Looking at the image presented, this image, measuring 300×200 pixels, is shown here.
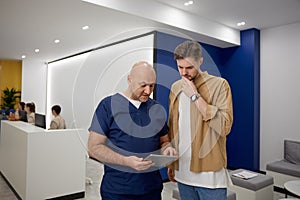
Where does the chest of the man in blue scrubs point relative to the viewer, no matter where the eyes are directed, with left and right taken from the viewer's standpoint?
facing the viewer and to the right of the viewer

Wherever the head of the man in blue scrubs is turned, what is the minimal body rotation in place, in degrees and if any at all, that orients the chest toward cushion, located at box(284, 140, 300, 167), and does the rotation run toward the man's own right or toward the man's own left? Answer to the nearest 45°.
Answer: approximately 90° to the man's own left

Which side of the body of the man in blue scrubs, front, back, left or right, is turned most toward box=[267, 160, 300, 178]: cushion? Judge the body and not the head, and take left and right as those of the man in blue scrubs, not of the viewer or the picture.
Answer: left

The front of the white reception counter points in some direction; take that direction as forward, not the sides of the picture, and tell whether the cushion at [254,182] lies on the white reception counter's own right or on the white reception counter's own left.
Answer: on the white reception counter's own left

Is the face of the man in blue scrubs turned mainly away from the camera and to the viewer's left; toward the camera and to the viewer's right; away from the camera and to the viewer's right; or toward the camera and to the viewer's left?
toward the camera and to the viewer's right

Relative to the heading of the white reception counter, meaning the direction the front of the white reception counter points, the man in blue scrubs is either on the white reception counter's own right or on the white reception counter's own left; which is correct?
on the white reception counter's own left

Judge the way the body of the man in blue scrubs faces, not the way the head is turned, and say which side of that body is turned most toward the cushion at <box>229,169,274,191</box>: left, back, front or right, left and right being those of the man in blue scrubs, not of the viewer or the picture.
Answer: left

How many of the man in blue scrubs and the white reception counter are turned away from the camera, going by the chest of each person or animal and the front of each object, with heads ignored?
0
